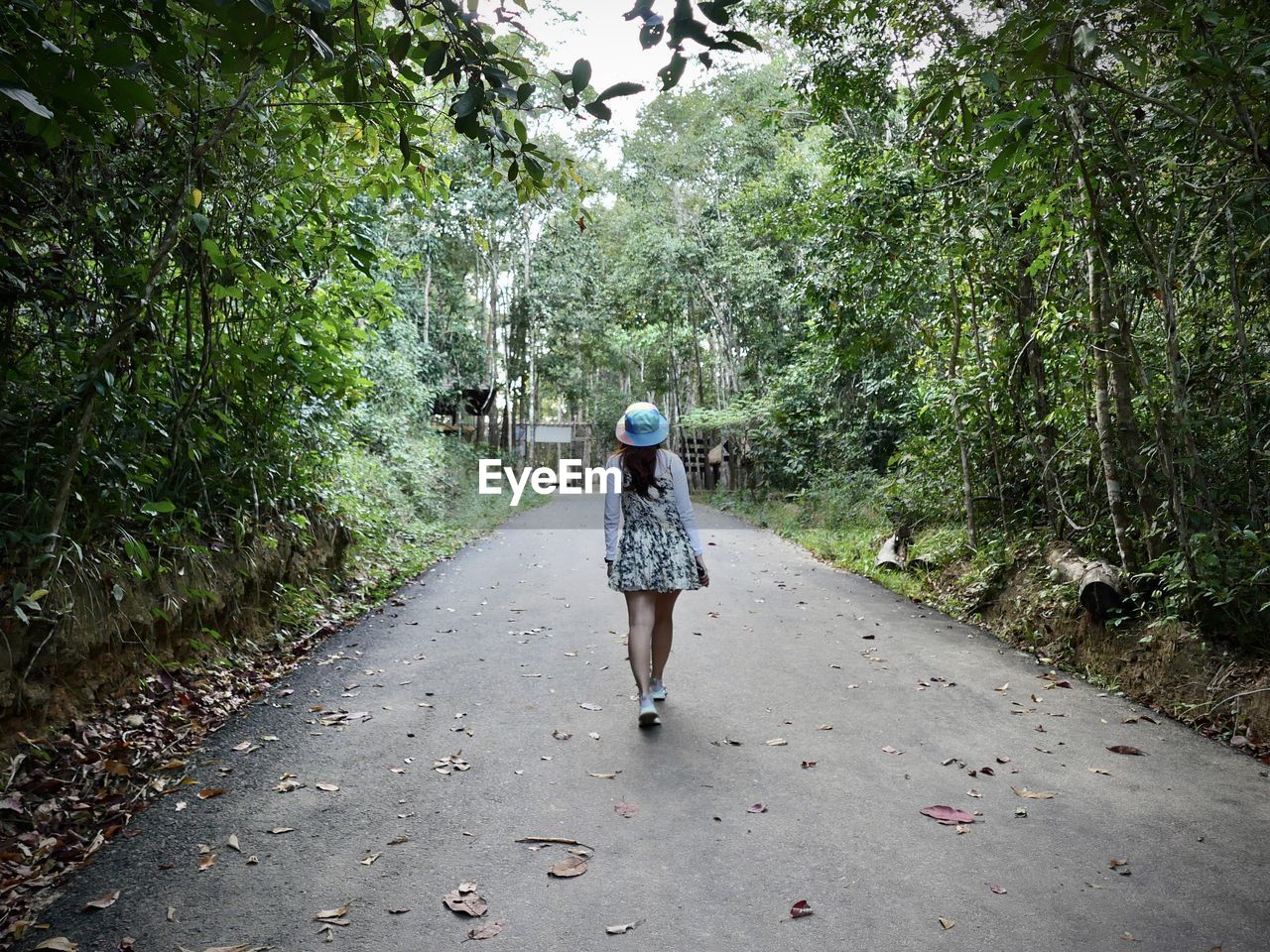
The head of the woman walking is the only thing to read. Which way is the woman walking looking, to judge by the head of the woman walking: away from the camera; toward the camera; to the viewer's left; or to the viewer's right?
away from the camera

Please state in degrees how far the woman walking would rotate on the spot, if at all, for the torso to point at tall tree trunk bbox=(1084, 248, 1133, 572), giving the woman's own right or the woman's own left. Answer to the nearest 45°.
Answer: approximately 90° to the woman's own right

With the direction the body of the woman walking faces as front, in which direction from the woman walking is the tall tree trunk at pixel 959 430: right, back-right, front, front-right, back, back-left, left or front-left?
front-right

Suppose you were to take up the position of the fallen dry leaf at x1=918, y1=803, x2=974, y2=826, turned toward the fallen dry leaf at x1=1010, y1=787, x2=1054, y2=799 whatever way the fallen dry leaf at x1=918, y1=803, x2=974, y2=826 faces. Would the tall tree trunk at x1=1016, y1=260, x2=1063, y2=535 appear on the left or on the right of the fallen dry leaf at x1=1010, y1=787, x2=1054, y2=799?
left

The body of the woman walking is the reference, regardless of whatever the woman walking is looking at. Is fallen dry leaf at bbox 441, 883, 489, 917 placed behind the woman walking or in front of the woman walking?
behind

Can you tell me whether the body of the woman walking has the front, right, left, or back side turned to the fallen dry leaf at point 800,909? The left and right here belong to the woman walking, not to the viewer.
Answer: back

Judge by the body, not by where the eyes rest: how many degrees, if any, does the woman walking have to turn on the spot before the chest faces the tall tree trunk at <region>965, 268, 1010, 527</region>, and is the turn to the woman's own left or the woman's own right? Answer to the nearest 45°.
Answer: approximately 45° to the woman's own right

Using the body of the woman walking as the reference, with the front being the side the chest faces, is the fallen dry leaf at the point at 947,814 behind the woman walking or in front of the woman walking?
behind

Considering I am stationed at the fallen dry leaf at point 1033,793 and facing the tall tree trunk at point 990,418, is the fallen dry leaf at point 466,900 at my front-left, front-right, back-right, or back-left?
back-left

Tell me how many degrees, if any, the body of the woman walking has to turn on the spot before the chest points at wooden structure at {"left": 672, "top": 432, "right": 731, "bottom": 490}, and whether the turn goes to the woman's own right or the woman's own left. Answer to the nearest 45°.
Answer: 0° — they already face it

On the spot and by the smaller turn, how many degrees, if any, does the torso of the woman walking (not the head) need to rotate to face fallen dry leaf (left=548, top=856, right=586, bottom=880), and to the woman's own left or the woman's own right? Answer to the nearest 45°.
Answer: approximately 180°

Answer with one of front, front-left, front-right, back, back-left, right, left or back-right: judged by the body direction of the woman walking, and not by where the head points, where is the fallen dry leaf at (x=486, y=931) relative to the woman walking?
back

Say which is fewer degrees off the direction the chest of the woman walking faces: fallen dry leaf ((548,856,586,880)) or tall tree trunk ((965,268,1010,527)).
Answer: the tall tree trunk

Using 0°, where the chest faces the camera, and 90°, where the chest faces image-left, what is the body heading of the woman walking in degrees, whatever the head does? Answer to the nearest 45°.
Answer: approximately 180°
